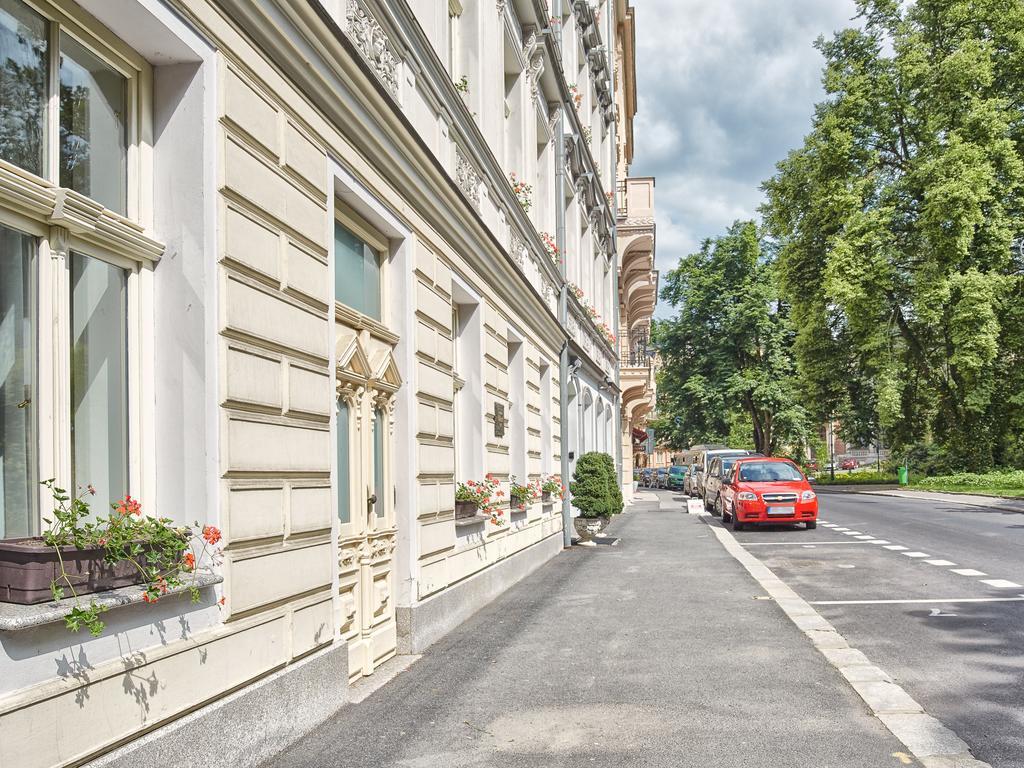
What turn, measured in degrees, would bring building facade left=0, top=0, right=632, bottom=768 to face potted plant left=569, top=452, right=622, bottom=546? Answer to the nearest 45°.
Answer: approximately 135° to its left

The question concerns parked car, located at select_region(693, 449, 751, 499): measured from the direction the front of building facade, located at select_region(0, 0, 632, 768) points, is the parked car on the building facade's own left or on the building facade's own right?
on the building facade's own left

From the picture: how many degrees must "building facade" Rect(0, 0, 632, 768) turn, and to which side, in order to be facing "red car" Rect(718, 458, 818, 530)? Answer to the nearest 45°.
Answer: approximately 90° to its left

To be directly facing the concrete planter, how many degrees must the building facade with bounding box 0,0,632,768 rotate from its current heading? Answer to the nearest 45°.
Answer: approximately 135° to its left

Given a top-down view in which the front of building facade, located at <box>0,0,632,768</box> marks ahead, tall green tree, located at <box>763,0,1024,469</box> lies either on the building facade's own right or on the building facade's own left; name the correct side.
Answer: on the building facade's own left

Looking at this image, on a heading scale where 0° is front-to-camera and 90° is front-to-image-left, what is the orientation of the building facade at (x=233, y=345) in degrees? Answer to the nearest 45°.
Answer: approximately 315°

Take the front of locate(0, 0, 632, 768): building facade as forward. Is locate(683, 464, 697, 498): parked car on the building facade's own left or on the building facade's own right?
on the building facade's own left
